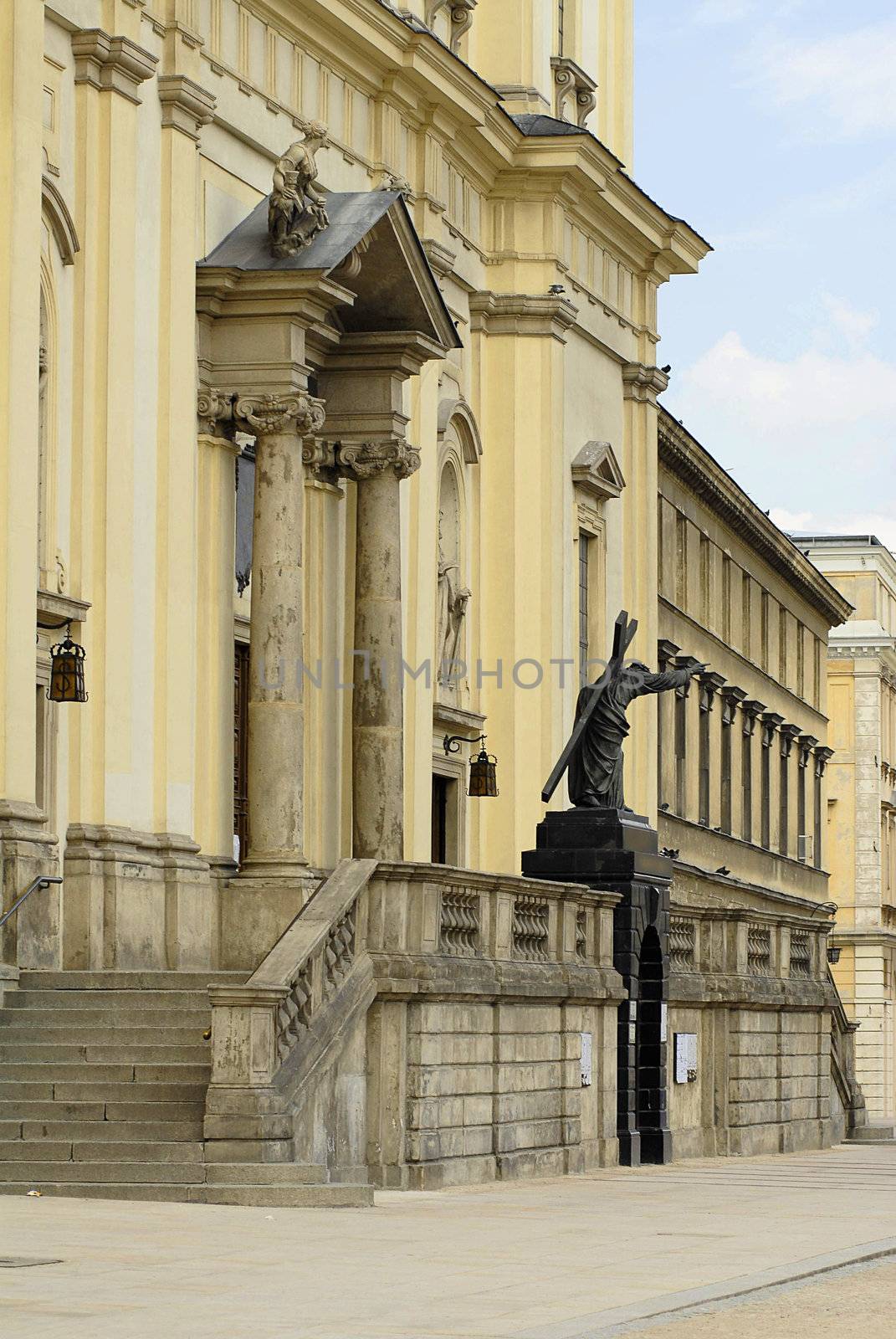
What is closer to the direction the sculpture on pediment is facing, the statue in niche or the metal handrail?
the metal handrail

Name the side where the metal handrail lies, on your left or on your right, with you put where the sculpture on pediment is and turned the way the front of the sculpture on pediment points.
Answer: on your right

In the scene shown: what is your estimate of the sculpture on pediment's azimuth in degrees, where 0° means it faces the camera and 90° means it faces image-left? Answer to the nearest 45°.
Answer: approximately 315°
